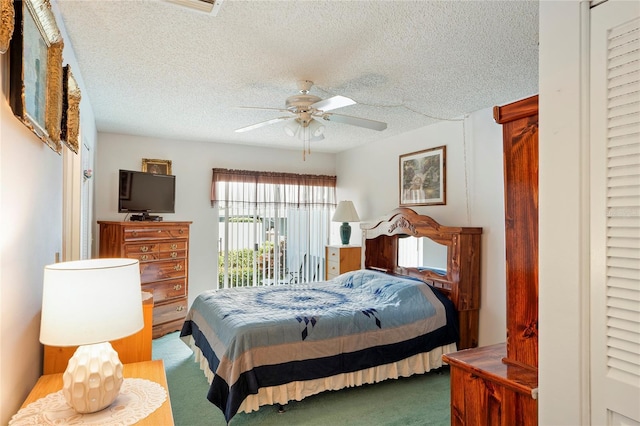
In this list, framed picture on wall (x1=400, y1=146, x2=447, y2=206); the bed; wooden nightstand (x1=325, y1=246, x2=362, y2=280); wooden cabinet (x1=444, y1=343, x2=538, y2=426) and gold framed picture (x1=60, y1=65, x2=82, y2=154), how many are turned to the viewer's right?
1

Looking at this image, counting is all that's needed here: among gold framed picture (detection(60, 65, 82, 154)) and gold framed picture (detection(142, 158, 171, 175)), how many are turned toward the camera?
1

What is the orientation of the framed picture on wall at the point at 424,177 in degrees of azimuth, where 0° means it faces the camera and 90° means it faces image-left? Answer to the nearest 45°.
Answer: approximately 45°

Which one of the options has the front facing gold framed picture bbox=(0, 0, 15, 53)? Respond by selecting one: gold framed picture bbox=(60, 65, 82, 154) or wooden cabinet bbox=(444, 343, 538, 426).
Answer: the wooden cabinet

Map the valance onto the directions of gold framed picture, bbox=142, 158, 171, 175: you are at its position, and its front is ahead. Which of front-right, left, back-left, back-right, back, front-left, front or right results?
left

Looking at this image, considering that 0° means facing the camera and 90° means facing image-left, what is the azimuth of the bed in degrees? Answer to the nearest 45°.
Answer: approximately 45°

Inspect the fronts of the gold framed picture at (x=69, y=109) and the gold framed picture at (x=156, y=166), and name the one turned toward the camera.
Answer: the gold framed picture at (x=156, y=166)

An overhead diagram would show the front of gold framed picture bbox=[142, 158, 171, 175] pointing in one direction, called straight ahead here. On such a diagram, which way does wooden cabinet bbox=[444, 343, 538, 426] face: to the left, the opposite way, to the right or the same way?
to the right

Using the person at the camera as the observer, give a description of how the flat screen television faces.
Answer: facing the viewer and to the right of the viewer

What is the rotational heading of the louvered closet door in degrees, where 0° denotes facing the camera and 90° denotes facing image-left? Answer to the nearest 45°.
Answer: approximately 45°

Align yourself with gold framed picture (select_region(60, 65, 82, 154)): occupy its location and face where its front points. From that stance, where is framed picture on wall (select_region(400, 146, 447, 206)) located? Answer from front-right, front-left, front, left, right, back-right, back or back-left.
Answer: front

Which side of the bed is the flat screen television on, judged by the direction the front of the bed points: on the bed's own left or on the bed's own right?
on the bed's own right

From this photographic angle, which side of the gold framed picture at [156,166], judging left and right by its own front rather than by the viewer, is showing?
front

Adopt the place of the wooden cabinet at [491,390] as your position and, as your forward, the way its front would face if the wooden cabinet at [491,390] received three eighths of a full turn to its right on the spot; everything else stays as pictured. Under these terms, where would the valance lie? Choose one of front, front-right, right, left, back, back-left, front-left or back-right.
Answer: front-left

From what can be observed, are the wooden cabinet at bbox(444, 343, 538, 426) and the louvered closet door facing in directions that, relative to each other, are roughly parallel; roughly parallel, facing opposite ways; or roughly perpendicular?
roughly parallel

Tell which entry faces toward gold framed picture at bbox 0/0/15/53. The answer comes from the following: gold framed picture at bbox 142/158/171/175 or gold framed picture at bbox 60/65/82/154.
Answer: gold framed picture at bbox 142/158/171/175

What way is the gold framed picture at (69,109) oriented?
to the viewer's right

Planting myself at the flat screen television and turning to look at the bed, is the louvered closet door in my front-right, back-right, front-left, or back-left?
front-right

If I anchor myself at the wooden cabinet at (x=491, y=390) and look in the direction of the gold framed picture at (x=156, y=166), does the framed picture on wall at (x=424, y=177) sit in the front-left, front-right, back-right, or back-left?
front-right

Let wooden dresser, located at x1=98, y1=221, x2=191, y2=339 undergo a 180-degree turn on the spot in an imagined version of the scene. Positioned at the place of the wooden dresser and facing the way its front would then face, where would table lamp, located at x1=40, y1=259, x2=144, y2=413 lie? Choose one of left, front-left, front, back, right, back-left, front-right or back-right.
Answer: back-left
